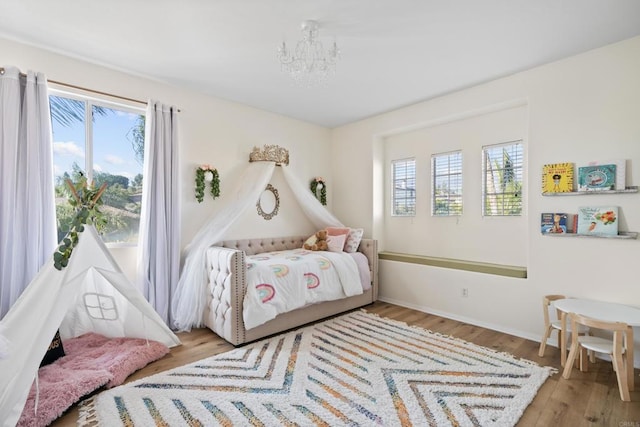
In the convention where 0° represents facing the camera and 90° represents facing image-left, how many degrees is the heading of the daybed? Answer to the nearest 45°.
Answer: approximately 315°

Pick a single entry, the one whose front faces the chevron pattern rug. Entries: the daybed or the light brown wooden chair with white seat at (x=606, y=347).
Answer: the daybed

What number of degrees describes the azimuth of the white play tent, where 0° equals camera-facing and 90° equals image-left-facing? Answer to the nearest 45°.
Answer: approximately 315°

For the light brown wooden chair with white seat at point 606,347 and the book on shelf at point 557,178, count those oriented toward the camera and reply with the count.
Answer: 1

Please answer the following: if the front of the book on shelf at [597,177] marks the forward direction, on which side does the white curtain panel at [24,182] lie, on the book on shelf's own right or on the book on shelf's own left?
on the book on shelf's own right

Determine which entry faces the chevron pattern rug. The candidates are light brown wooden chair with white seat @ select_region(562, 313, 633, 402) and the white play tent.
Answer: the white play tent

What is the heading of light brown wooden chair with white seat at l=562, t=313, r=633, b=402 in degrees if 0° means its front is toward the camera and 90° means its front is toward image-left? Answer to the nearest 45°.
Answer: approximately 225°

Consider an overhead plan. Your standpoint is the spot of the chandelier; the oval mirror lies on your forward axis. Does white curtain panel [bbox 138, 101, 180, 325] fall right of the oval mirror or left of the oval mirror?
left

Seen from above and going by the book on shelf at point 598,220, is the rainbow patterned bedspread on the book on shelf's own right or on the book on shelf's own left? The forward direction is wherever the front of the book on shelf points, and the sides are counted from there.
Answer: on the book on shelf's own right
